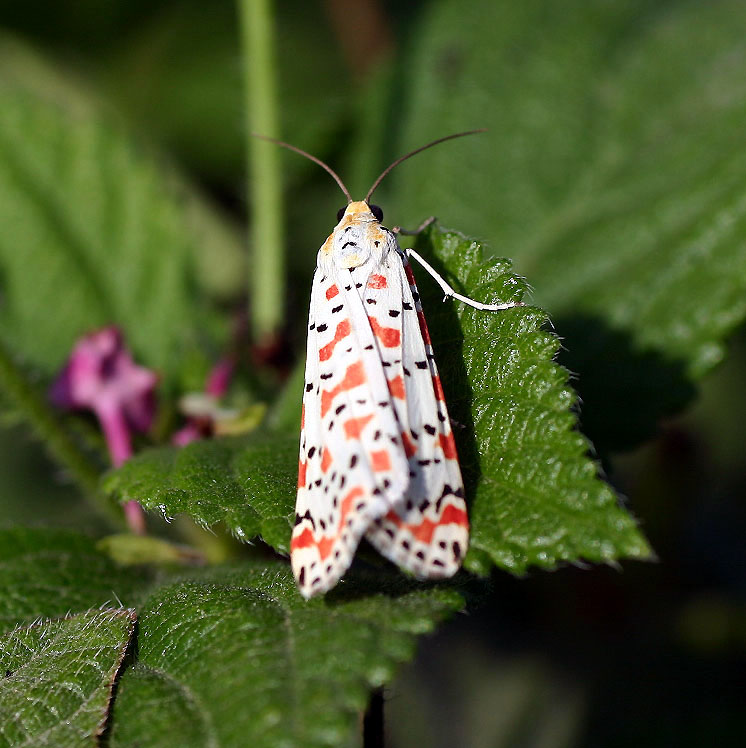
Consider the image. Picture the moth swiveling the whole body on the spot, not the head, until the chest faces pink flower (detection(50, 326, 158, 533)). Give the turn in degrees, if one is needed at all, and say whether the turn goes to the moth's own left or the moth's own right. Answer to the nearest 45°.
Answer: approximately 45° to the moth's own left

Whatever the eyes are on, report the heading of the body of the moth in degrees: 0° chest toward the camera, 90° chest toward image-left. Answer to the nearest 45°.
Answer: approximately 180°

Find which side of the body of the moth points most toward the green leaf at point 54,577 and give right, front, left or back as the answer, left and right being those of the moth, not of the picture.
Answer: left
